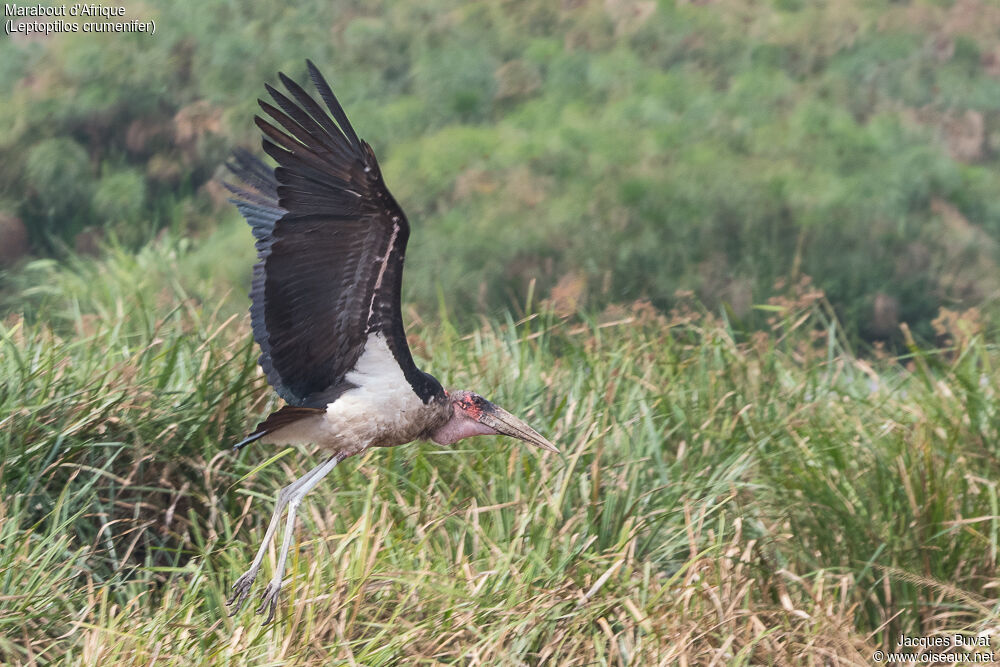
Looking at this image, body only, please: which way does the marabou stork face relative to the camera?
to the viewer's right
